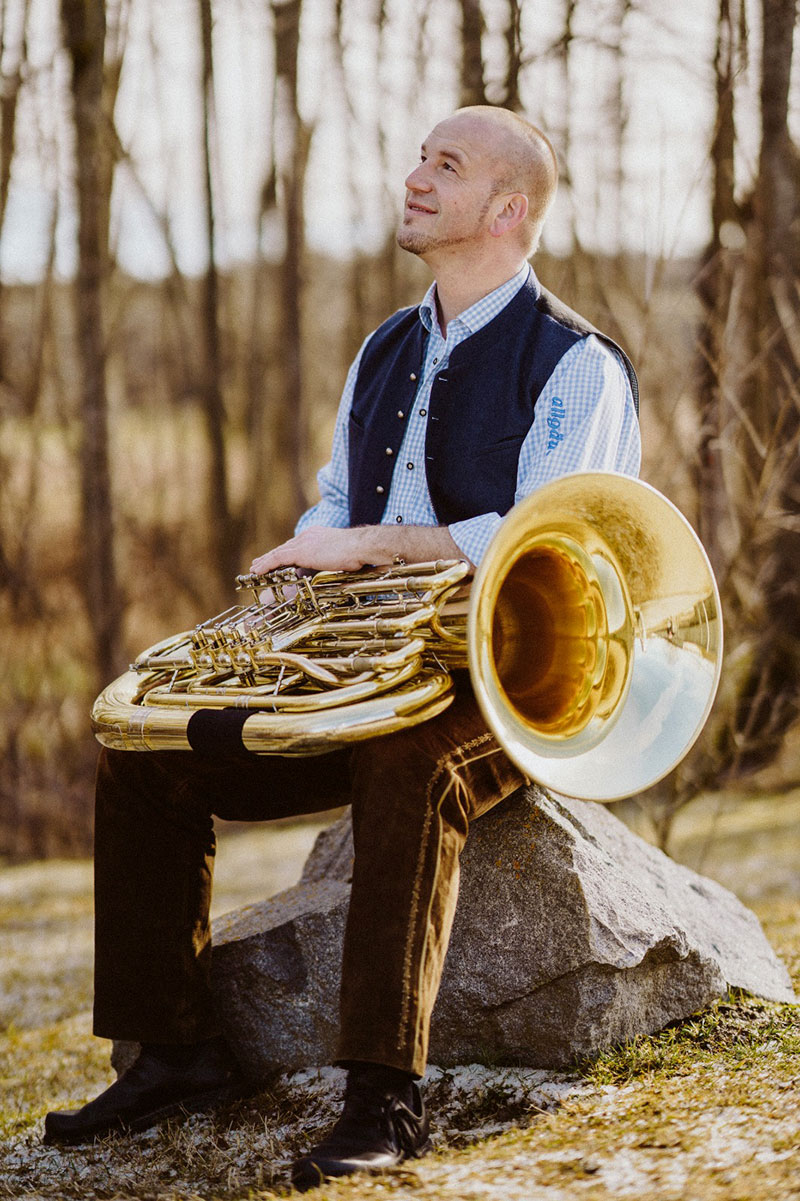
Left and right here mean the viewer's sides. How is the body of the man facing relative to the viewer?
facing the viewer and to the left of the viewer

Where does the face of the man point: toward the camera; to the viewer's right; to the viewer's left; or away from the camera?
to the viewer's left

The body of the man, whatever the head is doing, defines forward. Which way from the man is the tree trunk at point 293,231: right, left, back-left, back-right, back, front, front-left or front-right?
back-right

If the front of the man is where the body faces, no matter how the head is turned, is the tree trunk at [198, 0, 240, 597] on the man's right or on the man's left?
on the man's right

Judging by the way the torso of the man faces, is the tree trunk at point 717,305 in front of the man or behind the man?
behind

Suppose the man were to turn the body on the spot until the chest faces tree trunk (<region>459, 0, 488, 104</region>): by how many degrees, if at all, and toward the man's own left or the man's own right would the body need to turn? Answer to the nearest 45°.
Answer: approximately 135° to the man's own right

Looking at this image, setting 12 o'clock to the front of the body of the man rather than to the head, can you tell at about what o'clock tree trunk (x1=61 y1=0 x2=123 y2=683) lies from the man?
The tree trunk is roughly at 4 o'clock from the man.
